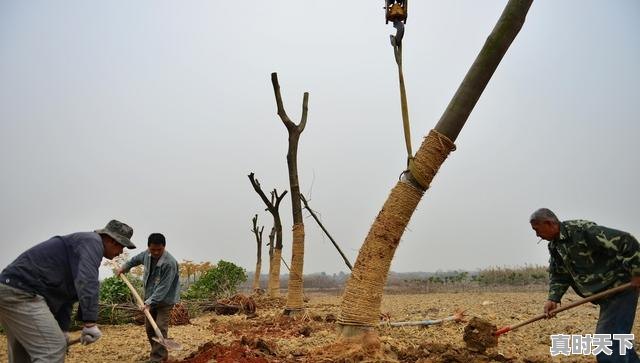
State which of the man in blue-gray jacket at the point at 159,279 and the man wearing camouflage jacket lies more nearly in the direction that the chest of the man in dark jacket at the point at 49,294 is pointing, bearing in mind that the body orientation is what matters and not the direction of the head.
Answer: the man wearing camouflage jacket

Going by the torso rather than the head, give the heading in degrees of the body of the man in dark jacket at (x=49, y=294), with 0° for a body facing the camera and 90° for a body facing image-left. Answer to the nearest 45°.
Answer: approximately 270°

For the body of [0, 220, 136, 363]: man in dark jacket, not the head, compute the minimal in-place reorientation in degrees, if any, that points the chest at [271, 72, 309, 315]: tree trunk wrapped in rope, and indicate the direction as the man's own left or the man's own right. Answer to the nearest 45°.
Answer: approximately 45° to the man's own left

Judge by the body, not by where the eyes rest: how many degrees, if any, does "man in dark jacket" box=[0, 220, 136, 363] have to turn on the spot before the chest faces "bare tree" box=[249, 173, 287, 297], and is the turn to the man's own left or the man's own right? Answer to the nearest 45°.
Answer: approximately 45° to the man's own left

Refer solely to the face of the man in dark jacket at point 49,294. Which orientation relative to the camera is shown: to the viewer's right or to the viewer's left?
to the viewer's right

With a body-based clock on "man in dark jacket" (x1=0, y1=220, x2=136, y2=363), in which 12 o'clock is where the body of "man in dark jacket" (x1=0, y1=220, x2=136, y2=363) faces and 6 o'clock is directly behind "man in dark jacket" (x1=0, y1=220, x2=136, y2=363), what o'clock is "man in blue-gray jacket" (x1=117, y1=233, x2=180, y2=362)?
"man in blue-gray jacket" (x1=117, y1=233, x2=180, y2=362) is roughly at 10 o'clock from "man in dark jacket" (x1=0, y1=220, x2=136, y2=363).

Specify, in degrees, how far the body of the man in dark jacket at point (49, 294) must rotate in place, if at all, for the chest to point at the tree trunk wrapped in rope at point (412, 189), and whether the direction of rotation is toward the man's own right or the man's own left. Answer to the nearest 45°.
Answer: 0° — they already face it
